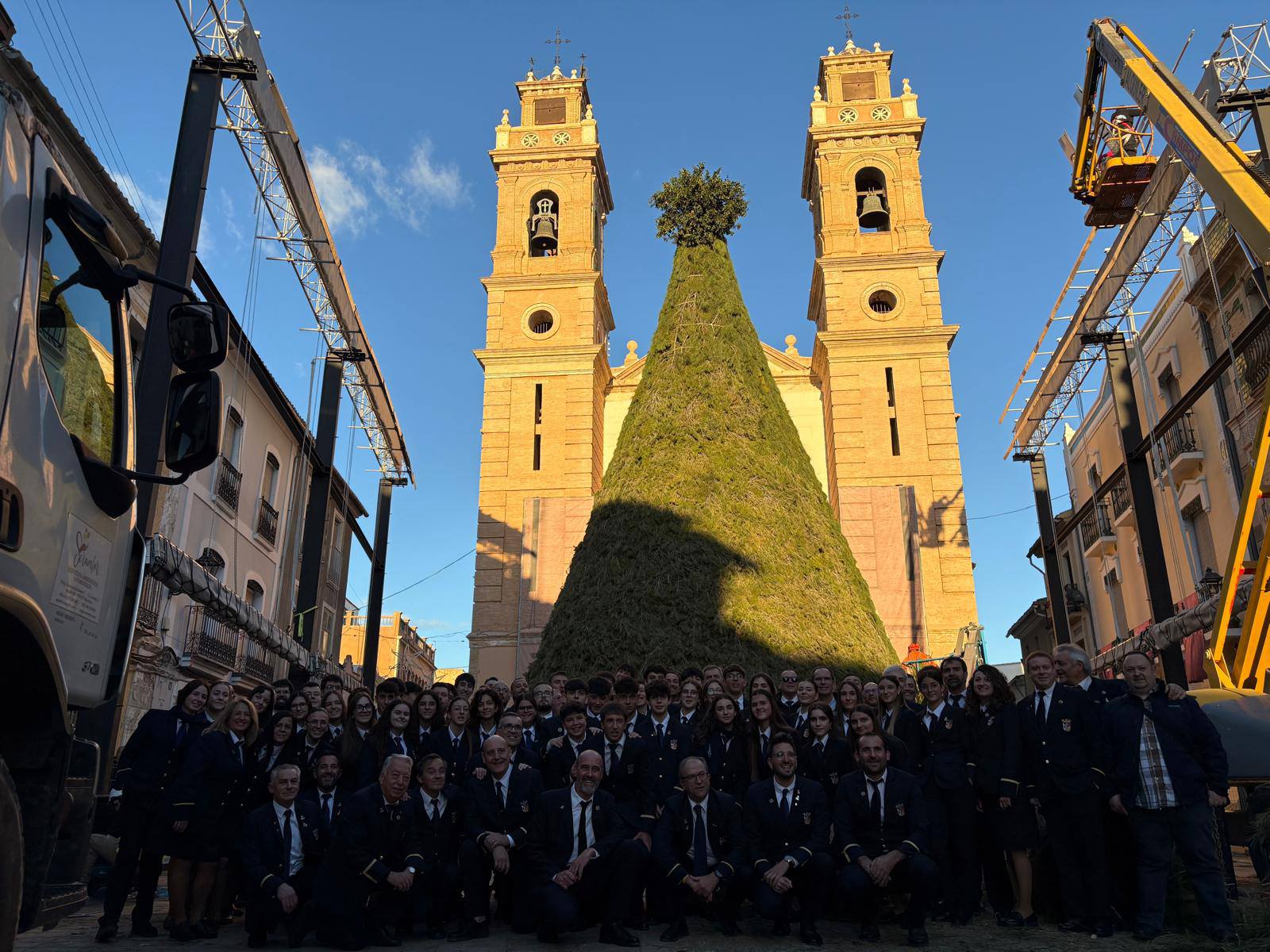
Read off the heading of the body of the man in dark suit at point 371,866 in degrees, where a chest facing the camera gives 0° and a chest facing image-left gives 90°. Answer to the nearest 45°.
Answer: approximately 315°

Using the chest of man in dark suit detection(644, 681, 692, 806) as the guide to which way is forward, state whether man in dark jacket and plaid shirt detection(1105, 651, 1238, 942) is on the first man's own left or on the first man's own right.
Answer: on the first man's own left

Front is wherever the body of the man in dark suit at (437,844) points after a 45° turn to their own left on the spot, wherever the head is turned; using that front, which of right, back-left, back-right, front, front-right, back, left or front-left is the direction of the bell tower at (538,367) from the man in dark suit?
back-left

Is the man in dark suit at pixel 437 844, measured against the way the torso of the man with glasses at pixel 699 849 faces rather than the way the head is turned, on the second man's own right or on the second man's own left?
on the second man's own right

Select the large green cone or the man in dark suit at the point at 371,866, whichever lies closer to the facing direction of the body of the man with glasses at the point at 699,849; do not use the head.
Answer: the man in dark suit
